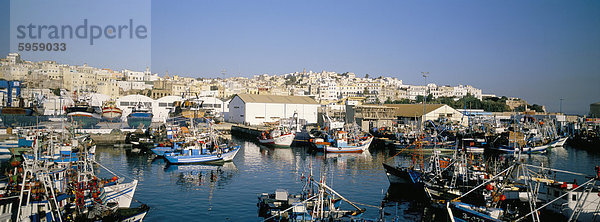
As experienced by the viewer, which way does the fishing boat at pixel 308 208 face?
facing to the right of the viewer

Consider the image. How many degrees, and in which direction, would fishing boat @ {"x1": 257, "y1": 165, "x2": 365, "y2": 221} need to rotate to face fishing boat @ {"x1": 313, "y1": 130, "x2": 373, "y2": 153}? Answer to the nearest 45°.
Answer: approximately 90° to its left

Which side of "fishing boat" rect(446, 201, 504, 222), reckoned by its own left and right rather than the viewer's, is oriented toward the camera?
left

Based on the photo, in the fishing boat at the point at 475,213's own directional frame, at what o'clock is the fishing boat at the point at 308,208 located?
the fishing boat at the point at 308,208 is roughly at 11 o'clock from the fishing boat at the point at 475,213.

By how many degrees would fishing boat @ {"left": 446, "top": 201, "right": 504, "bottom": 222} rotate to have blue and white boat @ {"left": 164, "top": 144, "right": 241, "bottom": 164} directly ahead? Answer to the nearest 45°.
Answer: approximately 45° to its right

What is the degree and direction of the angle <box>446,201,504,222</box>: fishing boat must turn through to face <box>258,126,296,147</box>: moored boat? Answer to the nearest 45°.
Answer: approximately 45° to its right

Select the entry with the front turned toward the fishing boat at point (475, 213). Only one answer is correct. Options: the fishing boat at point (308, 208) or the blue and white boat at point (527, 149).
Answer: the fishing boat at point (308, 208)

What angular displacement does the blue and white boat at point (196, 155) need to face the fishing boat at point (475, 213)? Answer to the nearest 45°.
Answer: approximately 45° to its right

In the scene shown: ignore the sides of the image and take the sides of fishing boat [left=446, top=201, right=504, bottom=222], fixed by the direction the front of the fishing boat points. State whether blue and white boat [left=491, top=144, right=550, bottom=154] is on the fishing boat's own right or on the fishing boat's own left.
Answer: on the fishing boat's own right

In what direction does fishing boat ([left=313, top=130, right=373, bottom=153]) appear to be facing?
to the viewer's right

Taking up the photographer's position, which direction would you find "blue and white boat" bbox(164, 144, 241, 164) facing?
facing to the right of the viewer

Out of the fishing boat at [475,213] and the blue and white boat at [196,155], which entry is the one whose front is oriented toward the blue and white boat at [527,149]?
the blue and white boat at [196,155]
